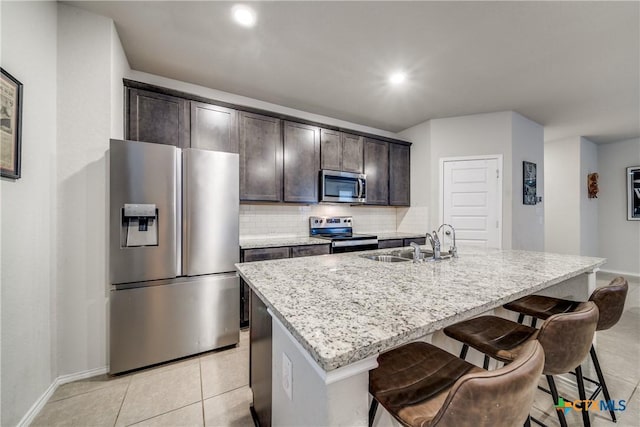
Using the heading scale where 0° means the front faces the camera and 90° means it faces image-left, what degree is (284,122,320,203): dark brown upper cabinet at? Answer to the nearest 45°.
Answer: approximately 315°

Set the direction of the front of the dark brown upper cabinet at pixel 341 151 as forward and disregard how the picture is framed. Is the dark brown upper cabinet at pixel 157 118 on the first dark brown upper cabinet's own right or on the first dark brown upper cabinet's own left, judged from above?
on the first dark brown upper cabinet's own right

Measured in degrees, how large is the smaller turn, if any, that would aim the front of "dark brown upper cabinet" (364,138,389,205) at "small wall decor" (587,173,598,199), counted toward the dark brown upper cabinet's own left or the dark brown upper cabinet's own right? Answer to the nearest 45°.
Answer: approximately 90° to the dark brown upper cabinet's own left

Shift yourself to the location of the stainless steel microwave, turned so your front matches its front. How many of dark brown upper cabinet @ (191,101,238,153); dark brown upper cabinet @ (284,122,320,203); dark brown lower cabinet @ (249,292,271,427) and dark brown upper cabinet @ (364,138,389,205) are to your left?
1

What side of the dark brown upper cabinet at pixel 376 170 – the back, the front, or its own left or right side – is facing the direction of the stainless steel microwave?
right

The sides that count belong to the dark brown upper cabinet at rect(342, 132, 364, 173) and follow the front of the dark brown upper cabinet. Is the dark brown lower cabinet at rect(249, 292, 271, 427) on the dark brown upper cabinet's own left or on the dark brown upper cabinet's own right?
on the dark brown upper cabinet's own right

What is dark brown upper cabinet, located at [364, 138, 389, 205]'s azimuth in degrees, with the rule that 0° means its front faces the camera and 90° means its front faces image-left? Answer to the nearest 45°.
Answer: approximately 315°

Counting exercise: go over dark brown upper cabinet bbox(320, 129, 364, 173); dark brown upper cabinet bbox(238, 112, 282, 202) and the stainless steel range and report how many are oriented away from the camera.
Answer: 0

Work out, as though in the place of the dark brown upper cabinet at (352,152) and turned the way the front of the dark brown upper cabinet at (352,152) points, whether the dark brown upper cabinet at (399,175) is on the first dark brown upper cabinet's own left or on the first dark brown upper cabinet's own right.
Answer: on the first dark brown upper cabinet's own left

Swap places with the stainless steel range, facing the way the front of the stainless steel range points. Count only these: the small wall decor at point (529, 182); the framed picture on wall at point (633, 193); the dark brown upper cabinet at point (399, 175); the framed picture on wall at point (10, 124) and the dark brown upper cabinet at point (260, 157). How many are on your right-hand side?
2

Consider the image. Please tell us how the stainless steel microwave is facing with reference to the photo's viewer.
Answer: facing the viewer and to the right of the viewer
